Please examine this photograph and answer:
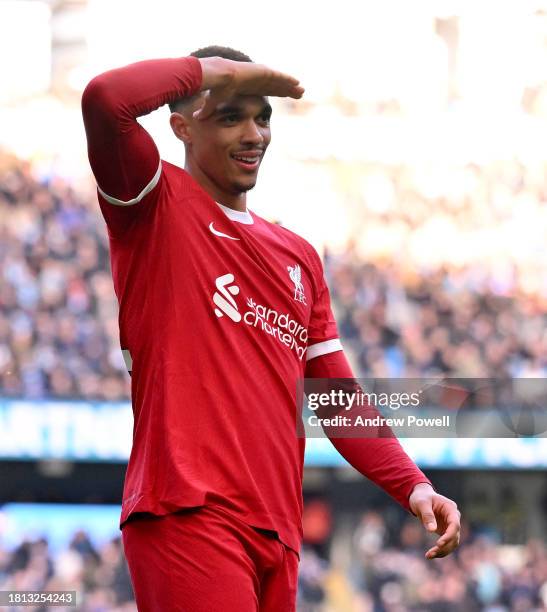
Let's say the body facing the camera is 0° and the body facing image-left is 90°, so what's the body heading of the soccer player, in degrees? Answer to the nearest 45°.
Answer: approximately 315°

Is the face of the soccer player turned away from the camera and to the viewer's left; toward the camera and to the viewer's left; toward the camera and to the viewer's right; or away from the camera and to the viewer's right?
toward the camera and to the viewer's right
